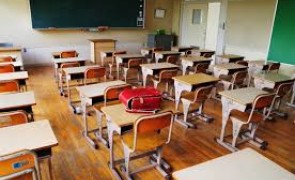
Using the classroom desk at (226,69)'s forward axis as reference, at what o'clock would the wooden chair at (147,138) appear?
The wooden chair is roughly at 2 o'clock from the classroom desk.

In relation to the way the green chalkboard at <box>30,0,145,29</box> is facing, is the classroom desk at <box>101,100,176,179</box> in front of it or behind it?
in front

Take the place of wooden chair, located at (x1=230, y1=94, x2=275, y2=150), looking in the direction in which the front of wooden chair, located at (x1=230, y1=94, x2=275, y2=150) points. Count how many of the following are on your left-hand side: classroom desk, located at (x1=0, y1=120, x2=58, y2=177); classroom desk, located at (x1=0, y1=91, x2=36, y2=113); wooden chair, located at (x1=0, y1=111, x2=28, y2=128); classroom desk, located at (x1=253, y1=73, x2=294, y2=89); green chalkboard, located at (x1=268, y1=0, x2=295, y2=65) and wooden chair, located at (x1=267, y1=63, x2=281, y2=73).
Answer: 3

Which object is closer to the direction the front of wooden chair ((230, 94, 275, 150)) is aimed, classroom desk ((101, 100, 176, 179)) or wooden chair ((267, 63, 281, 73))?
the wooden chair

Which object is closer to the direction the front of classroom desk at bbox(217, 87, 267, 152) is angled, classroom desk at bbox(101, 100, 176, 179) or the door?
the classroom desk

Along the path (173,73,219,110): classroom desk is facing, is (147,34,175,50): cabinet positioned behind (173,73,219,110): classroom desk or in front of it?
behind

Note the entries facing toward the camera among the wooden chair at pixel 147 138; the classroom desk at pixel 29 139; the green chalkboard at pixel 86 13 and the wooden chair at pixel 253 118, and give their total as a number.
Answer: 2

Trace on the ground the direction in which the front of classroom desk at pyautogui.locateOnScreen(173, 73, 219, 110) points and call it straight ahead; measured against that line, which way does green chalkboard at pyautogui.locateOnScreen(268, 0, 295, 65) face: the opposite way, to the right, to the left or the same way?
to the right

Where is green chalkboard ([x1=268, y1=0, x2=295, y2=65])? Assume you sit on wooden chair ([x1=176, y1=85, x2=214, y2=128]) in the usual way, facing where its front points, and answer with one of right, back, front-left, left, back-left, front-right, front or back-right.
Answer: right

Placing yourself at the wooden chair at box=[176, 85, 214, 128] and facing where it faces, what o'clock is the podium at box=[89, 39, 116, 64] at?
The podium is roughly at 12 o'clock from the wooden chair.

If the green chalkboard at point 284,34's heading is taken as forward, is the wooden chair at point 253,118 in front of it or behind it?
in front

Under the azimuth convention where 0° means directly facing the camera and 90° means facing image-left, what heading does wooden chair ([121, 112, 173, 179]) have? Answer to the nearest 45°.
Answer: approximately 135°

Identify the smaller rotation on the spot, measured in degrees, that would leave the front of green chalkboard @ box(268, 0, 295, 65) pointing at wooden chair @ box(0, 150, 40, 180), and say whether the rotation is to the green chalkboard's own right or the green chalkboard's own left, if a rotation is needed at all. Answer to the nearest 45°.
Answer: approximately 45° to the green chalkboard's own left

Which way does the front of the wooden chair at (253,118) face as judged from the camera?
facing away from the viewer and to the left of the viewer
